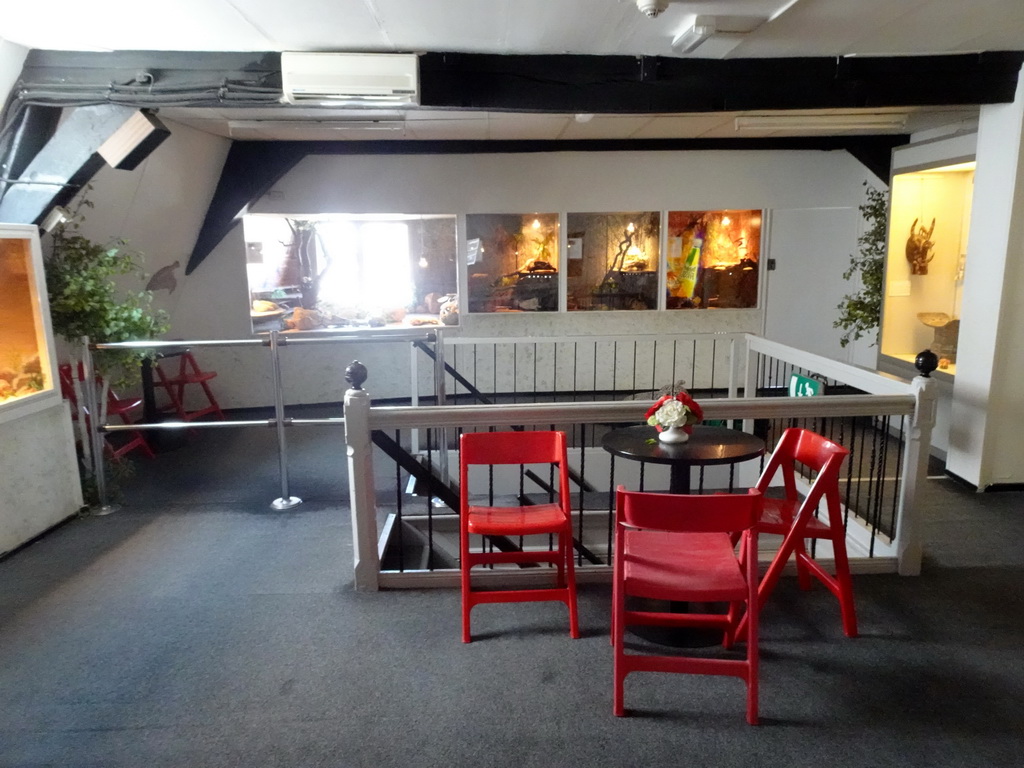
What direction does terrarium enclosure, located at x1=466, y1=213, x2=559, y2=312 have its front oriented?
toward the camera

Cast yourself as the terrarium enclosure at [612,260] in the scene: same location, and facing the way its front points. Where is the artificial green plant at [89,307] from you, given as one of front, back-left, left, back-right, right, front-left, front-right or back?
front-right

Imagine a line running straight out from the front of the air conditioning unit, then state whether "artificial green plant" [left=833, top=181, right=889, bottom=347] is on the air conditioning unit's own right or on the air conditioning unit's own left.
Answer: on the air conditioning unit's own left

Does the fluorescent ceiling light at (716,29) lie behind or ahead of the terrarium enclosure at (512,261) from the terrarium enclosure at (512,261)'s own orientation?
ahead

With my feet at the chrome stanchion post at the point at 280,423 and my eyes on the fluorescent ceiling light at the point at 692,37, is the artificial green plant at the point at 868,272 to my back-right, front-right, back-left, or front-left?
front-left

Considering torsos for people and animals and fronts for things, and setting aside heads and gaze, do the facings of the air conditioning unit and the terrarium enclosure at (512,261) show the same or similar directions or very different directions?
same or similar directions

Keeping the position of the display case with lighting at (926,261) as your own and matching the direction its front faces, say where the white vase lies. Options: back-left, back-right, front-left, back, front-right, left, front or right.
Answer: front-left

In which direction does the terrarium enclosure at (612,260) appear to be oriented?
toward the camera

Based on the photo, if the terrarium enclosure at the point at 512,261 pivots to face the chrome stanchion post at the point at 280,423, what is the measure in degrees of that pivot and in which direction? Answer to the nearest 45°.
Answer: approximately 45° to its right

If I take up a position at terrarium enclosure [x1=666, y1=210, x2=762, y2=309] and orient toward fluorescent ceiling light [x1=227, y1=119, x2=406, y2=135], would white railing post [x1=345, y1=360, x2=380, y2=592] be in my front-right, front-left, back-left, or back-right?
front-left

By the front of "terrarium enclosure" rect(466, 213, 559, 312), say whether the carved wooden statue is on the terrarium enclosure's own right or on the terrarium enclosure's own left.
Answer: on the terrarium enclosure's own left

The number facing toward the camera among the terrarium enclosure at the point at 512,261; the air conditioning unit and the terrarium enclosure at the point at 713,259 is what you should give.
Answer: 3

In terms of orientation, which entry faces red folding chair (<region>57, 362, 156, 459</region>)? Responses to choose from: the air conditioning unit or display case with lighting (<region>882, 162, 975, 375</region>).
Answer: the display case with lighting

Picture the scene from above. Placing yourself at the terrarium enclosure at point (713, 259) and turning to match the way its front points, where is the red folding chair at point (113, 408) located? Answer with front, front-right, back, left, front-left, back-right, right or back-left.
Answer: front-right

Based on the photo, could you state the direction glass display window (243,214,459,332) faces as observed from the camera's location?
facing the viewer

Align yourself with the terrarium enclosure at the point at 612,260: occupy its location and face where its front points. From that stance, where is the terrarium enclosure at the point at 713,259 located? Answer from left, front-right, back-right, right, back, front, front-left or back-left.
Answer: left

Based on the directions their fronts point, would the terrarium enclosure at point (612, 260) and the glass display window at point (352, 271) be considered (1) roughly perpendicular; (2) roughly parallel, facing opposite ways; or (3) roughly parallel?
roughly parallel

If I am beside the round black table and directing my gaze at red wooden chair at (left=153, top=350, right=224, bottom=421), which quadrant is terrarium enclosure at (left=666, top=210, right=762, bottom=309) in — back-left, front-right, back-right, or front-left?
front-right

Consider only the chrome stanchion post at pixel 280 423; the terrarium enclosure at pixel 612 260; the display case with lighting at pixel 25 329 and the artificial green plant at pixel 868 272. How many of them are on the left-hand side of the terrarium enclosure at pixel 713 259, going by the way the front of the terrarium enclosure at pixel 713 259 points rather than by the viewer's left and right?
1

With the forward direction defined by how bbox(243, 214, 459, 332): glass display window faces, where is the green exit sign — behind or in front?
in front
